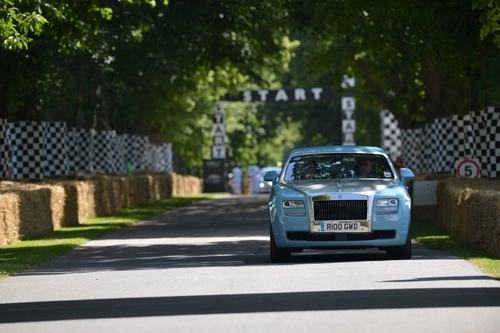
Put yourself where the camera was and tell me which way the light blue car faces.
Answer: facing the viewer

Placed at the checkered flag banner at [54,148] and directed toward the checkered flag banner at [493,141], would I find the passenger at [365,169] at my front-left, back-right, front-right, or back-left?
front-right

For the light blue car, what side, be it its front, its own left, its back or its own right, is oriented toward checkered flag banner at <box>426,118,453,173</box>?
back

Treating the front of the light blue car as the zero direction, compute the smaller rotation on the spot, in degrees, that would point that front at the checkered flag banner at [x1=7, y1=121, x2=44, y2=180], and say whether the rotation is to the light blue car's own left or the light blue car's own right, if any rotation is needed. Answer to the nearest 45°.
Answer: approximately 135° to the light blue car's own right

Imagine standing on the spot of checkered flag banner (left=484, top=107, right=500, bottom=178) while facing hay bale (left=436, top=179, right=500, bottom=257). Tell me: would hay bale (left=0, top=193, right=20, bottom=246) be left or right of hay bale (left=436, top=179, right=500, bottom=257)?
right
